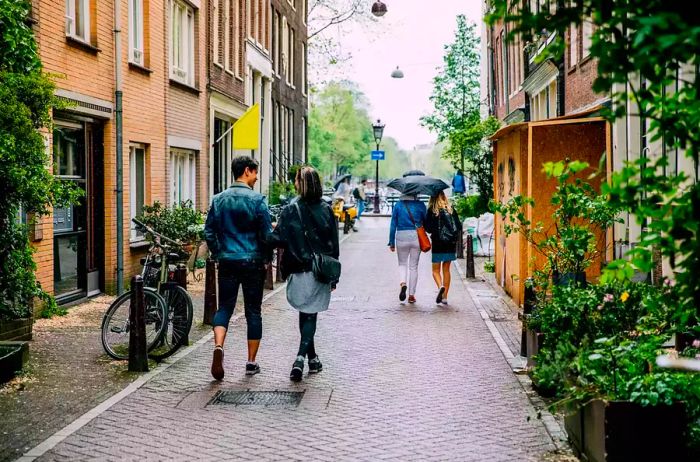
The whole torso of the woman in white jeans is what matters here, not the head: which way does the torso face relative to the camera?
away from the camera

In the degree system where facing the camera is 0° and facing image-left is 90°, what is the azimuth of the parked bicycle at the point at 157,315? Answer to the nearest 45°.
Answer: approximately 45°

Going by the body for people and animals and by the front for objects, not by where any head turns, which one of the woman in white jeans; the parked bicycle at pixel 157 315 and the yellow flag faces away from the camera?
the woman in white jeans
